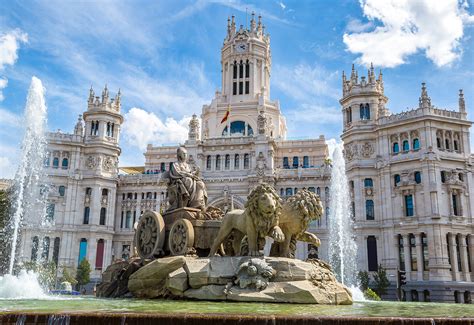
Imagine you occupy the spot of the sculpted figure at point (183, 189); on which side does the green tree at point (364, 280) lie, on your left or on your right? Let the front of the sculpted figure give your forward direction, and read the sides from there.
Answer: on your left

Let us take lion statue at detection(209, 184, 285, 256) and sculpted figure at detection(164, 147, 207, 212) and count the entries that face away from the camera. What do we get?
0

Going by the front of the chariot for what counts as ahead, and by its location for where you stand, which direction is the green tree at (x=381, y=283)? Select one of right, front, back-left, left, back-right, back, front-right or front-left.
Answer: left

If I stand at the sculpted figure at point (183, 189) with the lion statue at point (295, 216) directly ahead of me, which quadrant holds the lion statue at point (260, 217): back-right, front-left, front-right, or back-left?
front-right

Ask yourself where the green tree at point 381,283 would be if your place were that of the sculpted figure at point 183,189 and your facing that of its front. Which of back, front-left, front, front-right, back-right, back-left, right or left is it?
left

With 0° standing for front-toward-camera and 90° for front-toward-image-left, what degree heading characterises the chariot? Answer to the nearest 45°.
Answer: approximately 315°

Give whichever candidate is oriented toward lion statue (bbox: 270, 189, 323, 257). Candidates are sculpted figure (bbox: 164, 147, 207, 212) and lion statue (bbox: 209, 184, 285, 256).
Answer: the sculpted figure

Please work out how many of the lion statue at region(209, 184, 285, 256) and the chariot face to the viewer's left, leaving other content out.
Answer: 0

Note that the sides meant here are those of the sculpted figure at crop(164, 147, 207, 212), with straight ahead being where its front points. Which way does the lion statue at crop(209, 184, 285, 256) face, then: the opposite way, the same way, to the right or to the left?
the same way

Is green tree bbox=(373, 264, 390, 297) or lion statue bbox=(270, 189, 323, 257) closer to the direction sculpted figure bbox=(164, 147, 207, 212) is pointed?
the lion statue

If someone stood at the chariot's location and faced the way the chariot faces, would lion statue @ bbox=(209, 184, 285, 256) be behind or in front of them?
in front

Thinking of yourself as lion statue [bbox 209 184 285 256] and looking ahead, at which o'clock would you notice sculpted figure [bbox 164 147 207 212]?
The sculpted figure is roughly at 6 o'clock from the lion statue.

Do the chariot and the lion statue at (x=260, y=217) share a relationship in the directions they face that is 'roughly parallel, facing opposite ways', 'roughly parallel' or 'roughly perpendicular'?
roughly parallel

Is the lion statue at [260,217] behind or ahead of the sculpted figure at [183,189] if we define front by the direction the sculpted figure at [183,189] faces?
ahead

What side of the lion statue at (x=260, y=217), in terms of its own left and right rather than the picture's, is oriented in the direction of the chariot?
back

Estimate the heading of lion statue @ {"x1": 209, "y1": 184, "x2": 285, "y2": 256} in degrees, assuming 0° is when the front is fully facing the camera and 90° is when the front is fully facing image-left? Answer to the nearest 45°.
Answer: approximately 315°
